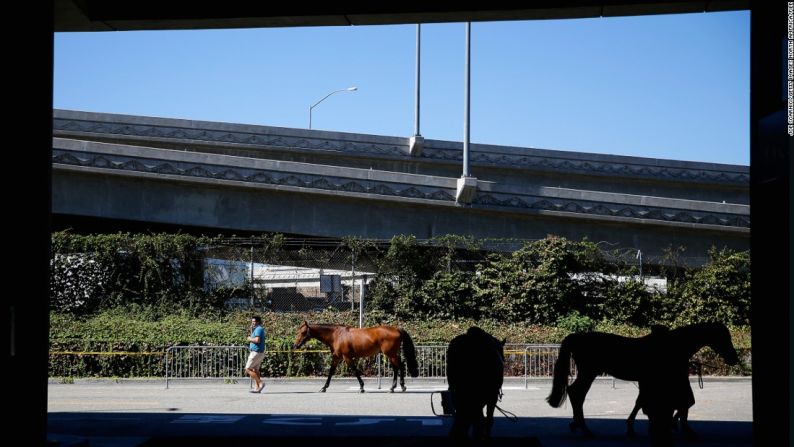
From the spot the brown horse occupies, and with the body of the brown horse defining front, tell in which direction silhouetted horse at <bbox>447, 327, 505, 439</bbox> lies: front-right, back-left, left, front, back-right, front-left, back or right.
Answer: left

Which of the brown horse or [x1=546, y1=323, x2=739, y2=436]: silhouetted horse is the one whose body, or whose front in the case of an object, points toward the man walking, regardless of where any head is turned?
the brown horse

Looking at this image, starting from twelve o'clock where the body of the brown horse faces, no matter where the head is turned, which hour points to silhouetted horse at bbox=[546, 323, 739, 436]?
The silhouetted horse is roughly at 8 o'clock from the brown horse.

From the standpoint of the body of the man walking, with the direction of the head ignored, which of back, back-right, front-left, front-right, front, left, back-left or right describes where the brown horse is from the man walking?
back

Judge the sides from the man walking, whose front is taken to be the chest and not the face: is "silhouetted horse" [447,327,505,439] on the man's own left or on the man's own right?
on the man's own left

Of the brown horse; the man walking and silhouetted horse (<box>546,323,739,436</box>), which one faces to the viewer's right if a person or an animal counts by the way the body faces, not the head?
the silhouetted horse

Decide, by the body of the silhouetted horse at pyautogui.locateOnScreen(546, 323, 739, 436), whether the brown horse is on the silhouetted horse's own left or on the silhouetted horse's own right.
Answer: on the silhouetted horse's own left

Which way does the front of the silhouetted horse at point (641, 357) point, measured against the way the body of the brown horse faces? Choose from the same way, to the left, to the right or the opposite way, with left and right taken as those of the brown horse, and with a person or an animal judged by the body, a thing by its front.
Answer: the opposite way

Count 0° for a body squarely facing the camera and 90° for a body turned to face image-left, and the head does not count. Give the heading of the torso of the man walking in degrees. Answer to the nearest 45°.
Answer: approximately 90°

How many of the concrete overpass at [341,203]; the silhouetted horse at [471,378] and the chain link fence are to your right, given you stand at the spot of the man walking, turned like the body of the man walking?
2

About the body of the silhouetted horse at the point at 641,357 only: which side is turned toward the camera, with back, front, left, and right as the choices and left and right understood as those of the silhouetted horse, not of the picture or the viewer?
right

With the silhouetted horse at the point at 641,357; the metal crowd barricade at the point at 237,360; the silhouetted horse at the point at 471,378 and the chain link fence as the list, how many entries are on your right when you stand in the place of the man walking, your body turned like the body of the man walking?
2

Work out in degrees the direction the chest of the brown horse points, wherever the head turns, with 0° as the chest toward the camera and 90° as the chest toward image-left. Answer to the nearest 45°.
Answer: approximately 90°
